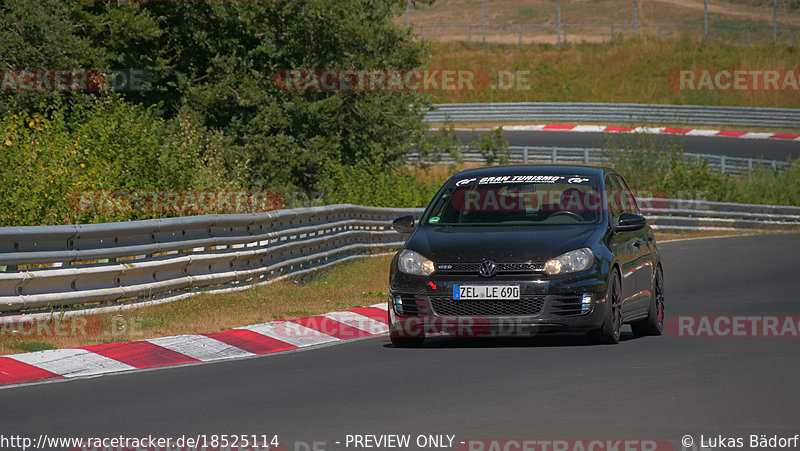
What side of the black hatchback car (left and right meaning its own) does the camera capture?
front

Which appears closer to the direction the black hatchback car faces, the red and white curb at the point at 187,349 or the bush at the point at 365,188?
the red and white curb

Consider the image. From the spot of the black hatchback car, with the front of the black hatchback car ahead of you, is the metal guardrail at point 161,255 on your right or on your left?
on your right

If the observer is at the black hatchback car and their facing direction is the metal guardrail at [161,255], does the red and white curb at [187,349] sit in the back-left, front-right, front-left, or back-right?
front-left

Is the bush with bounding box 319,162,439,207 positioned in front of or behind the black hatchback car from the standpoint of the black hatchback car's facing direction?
behind

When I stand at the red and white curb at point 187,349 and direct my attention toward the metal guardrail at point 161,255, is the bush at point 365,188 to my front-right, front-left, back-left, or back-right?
front-right

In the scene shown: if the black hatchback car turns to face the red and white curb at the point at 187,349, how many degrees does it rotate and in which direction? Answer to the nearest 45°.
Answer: approximately 90° to its right

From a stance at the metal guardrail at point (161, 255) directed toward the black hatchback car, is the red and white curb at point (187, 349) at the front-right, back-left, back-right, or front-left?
front-right

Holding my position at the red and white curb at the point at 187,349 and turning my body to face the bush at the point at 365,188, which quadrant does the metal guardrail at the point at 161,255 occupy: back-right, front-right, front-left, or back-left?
front-left
